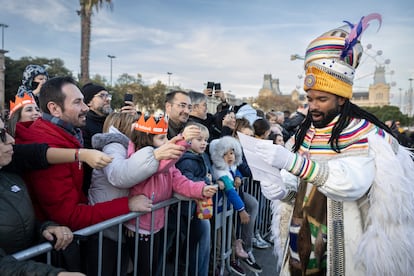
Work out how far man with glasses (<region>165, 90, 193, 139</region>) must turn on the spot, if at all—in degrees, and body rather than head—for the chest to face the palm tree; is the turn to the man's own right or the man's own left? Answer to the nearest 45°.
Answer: approximately 135° to the man's own left

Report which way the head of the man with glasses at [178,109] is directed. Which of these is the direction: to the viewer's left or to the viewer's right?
to the viewer's right

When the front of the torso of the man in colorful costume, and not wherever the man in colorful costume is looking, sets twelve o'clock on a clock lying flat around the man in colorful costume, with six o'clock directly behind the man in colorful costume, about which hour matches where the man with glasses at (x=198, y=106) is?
The man with glasses is roughly at 3 o'clock from the man in colorful costume.

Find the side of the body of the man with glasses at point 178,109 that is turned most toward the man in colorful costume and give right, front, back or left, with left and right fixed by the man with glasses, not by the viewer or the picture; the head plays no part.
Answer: front

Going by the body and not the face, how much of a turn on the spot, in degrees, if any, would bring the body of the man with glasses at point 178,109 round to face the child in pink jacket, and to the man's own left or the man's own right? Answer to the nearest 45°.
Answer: approximately 45° to the man's own right

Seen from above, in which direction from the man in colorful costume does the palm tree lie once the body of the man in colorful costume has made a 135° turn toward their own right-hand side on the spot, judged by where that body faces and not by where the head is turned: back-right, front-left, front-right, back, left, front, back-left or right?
front-left

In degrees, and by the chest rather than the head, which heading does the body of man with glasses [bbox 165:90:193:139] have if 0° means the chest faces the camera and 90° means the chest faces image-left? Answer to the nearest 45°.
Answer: approximately 315°

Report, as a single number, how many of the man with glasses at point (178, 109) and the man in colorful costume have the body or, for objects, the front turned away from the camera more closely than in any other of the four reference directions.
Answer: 0

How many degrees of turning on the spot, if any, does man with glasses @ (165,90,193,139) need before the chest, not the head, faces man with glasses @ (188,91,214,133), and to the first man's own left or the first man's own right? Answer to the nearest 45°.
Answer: approximately 90° to the first man's own left
